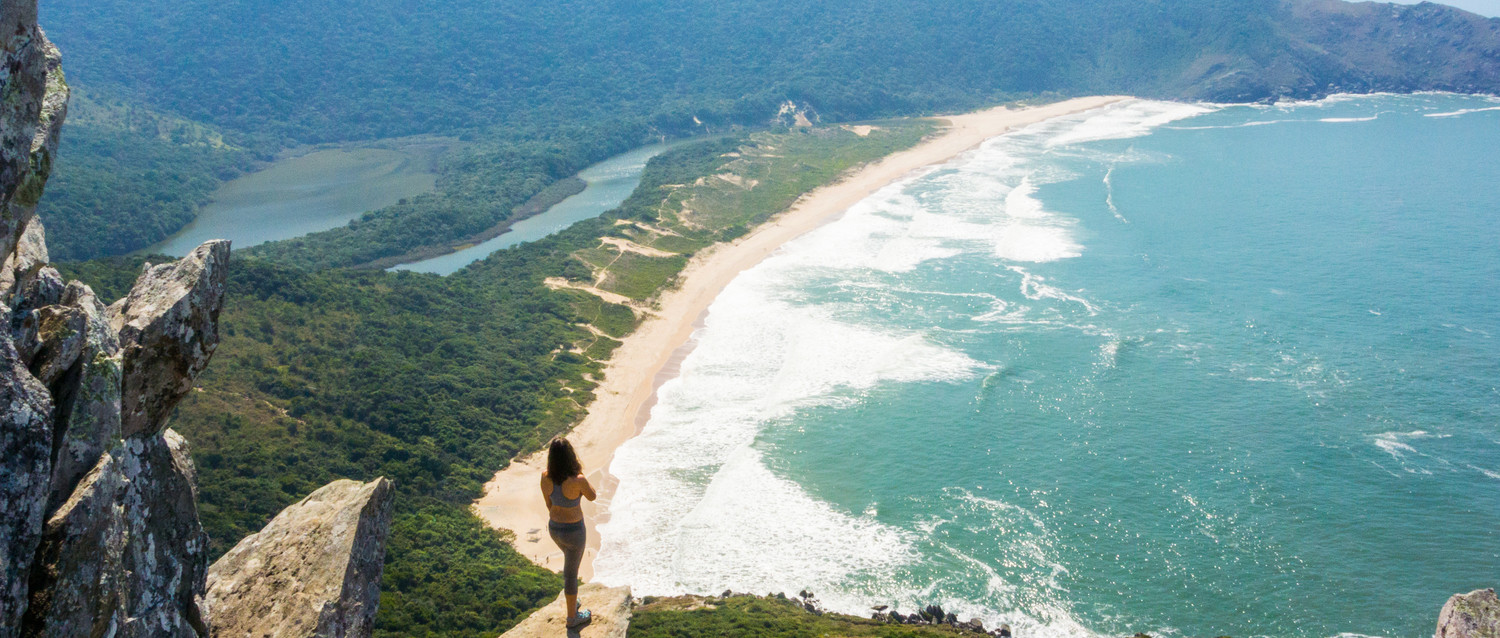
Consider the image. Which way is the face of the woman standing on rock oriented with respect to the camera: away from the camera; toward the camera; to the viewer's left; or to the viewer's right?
away from the camera

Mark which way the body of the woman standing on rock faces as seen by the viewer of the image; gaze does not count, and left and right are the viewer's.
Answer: facing away from the viewer and to the right of the viewer

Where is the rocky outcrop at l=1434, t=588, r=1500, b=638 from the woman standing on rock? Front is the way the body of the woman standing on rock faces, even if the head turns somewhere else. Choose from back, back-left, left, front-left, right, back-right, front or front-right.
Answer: front-right

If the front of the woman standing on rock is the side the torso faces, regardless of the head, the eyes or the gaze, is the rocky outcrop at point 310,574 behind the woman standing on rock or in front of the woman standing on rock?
behind
